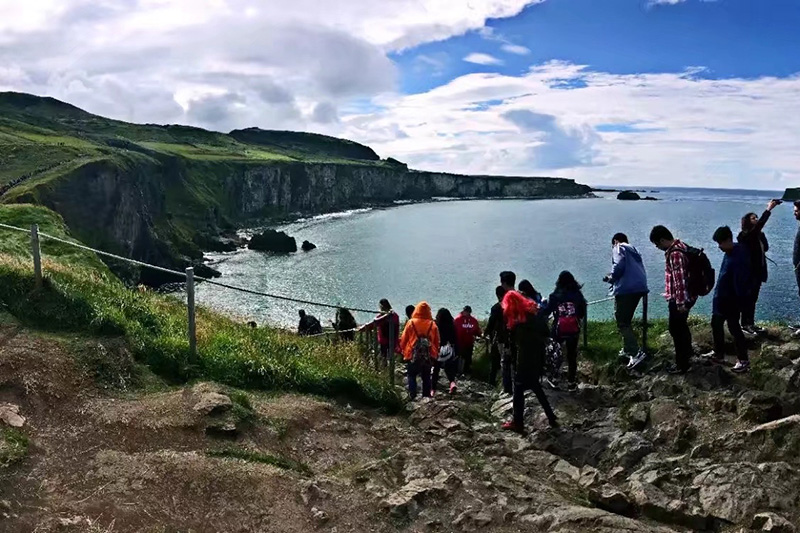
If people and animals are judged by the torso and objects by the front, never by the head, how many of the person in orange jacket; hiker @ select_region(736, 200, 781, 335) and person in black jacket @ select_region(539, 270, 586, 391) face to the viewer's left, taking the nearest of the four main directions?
0

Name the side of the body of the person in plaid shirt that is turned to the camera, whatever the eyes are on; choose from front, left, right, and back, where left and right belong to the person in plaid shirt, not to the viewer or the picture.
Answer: left

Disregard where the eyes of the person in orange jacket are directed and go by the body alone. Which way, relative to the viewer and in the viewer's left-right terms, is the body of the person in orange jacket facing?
facing away from the viewer

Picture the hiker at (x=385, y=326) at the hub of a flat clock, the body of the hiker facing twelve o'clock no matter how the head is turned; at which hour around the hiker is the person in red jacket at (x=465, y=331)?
The person in red jacket is roughly at 3 o'clock from the hiker.

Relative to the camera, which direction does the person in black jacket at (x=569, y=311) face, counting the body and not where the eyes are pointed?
away from the camera

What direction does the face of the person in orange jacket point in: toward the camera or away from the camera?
away from the camera

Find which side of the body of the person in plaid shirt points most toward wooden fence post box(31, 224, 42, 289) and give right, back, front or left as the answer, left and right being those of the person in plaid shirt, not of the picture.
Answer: front

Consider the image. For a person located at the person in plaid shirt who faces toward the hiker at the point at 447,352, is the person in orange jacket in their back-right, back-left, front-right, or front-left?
front-left

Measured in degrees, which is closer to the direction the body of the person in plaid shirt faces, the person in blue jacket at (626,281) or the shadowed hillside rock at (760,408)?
the person in blue jacket

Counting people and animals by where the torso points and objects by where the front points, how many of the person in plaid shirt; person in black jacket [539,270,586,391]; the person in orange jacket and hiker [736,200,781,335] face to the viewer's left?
1

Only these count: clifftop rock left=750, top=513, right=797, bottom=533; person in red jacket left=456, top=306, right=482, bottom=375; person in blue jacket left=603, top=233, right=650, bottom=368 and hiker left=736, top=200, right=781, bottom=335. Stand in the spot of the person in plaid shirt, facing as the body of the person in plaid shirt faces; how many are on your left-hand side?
1

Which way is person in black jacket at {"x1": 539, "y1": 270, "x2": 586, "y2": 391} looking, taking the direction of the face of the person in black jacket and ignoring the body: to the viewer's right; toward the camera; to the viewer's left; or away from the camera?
away from the camera

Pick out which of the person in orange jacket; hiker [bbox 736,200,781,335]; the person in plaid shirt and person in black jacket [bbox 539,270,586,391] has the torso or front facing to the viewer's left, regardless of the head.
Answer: the person in plaid shirt

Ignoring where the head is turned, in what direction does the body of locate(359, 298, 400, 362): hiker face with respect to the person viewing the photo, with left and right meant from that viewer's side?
facing away from the viewer and to the left of the viewer

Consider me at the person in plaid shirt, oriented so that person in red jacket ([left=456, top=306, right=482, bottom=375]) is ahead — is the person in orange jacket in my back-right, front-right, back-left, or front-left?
front-left

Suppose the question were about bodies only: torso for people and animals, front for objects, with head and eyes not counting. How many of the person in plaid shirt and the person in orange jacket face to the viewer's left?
1

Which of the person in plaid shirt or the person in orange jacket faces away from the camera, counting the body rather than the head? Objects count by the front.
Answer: the person in orange jacket
